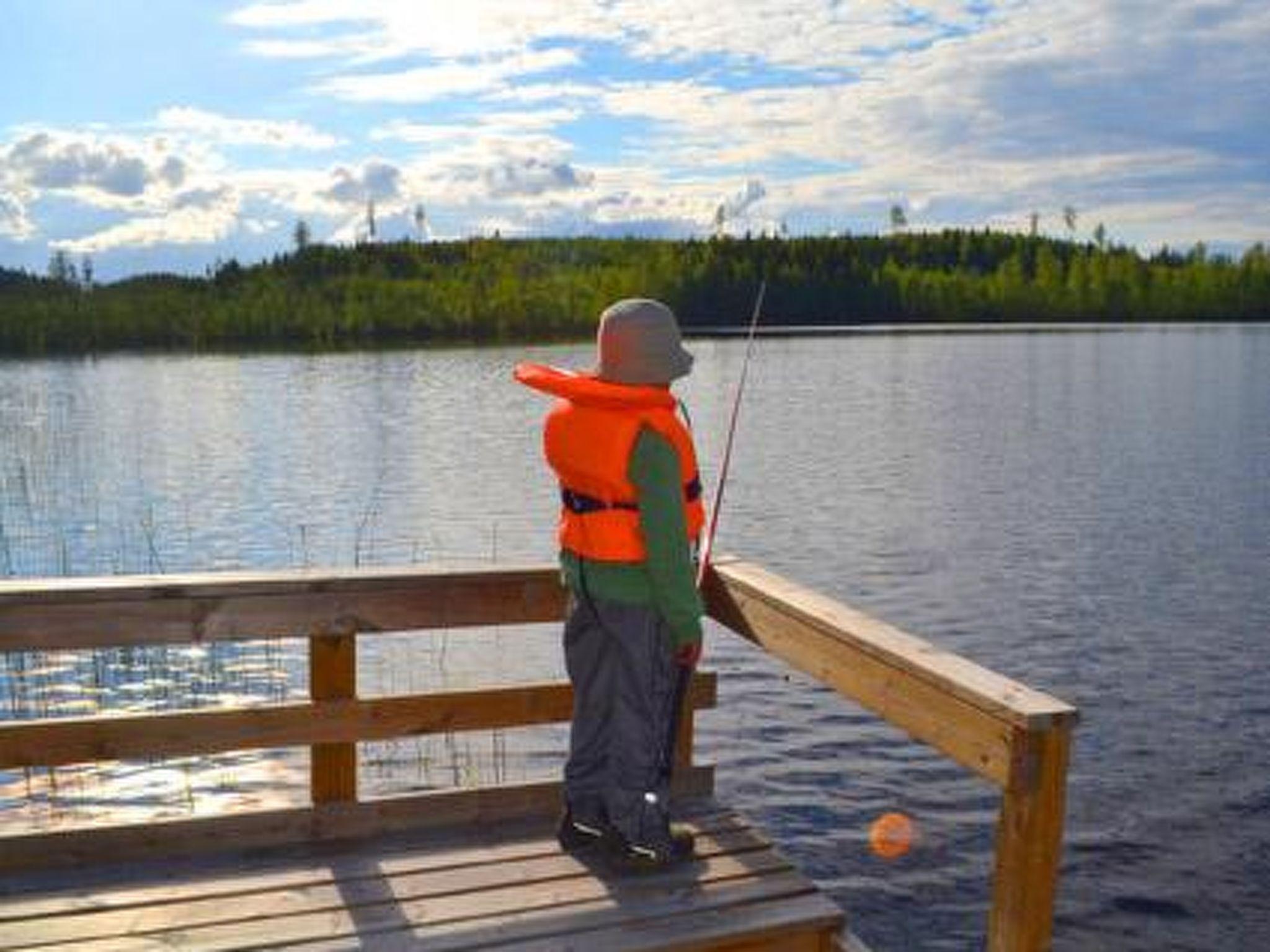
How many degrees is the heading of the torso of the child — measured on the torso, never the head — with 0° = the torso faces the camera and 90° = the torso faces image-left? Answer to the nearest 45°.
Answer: approximately 225°

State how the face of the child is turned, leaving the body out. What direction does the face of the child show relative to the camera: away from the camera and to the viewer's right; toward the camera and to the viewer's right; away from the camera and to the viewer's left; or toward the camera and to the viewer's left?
away from the camera and to the viewer's right
